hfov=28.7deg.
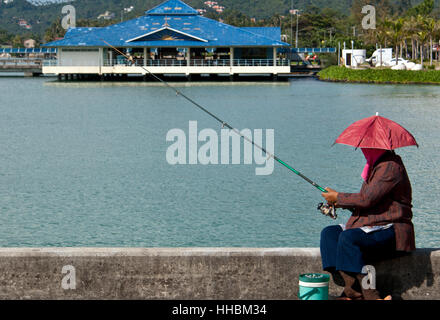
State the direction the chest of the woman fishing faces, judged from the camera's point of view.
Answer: to the viewer's left
